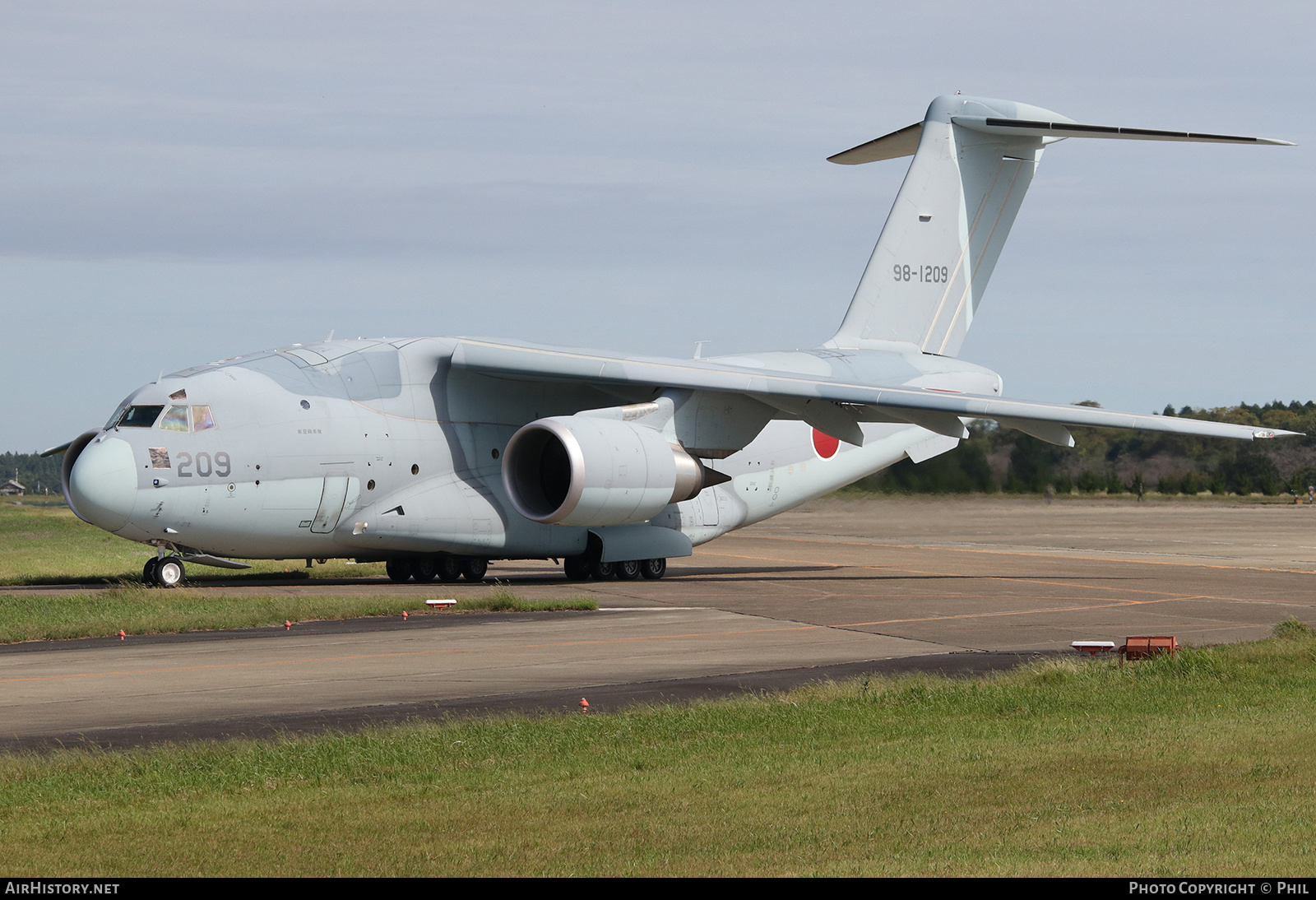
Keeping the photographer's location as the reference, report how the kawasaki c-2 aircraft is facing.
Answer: facing the viewer and to the left of the viewer
